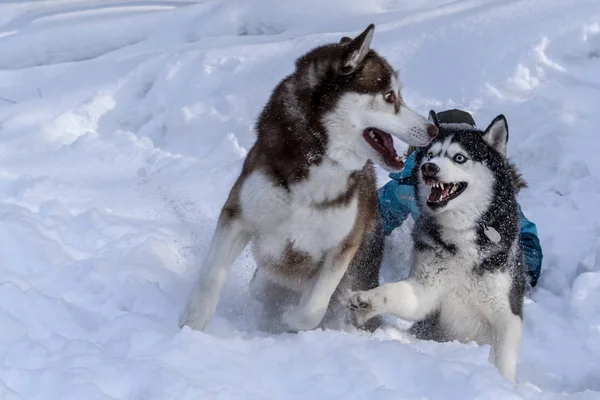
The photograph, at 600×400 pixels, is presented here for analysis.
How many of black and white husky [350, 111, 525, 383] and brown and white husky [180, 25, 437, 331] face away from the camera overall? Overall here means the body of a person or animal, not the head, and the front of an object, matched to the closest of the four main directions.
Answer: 0

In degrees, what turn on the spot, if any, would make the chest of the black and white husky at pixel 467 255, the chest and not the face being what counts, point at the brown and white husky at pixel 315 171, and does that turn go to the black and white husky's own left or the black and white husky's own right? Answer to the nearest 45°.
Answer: approximately 45° to the black and white husky's own right

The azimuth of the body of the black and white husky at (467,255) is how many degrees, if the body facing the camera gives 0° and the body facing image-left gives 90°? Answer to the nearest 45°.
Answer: approximately 45°
